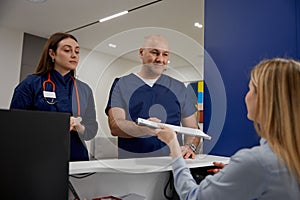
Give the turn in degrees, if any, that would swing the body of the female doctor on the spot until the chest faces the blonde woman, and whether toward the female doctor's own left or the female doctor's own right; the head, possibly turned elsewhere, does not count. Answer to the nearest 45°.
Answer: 0° — they already face them

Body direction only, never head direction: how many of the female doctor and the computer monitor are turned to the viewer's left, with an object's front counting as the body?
0

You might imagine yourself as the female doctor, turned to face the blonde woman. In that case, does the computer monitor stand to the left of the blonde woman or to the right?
right

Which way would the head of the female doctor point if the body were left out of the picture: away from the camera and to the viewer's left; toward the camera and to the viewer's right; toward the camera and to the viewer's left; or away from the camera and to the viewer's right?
toward the camera and to the viewer's right

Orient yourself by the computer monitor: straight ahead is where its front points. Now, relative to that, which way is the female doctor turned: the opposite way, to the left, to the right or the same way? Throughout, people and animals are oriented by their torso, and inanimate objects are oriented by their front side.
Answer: the same way

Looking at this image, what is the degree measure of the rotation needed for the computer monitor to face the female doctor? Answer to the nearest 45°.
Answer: approximately 135° to its left

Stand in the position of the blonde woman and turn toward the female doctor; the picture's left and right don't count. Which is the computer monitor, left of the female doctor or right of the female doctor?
left

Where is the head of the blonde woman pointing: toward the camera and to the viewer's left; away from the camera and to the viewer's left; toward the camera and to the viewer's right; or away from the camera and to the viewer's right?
away from the camera and to the viewer's left

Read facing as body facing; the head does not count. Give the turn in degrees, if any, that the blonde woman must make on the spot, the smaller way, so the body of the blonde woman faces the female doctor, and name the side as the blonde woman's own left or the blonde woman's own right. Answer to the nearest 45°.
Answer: approximately 45° to the blonde woman's own left

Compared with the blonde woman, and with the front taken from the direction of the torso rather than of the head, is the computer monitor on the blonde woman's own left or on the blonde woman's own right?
on the blonde woman's own left

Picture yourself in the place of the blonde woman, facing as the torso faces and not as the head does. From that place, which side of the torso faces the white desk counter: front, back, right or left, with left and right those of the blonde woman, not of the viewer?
front

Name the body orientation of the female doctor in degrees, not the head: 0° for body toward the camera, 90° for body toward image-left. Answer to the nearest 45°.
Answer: approximately 315°

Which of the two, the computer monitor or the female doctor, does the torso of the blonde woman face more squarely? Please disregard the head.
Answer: the female doctor
